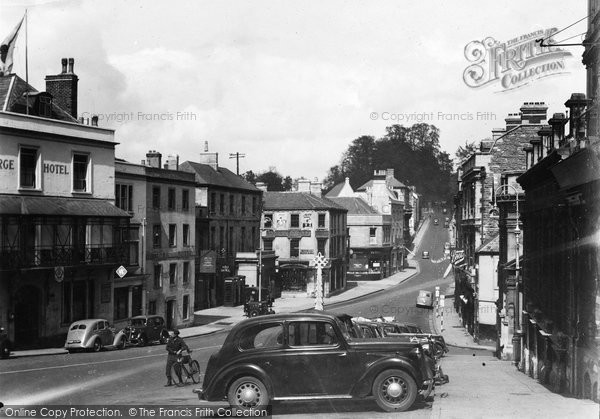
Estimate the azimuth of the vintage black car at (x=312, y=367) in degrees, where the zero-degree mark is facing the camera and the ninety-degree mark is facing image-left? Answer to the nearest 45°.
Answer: approximately 270°

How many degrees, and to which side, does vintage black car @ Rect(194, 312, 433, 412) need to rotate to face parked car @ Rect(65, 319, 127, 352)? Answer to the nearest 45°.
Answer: approximately 135° to its left

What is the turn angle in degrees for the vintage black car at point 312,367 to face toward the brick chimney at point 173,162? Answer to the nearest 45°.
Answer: approximately 90° to its left

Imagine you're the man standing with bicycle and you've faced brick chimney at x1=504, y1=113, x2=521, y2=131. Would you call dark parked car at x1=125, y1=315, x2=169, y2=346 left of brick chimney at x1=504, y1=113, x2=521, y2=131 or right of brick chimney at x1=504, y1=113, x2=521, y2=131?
left

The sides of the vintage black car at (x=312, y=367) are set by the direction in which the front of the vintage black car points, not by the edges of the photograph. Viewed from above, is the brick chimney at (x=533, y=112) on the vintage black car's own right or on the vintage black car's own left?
on the vintage black car's own left
